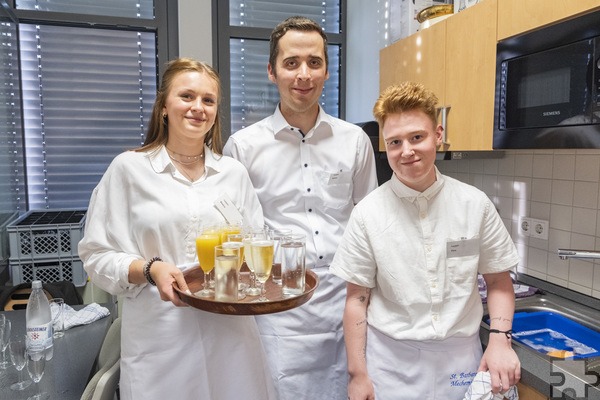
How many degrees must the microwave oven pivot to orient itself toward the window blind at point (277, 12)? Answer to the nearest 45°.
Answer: approximately 90° to its right

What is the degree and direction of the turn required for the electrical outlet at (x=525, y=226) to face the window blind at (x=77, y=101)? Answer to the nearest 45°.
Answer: approximately 45° to its right

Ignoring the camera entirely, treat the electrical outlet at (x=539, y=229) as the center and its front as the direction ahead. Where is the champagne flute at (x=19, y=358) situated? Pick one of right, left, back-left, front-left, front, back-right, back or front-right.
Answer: front

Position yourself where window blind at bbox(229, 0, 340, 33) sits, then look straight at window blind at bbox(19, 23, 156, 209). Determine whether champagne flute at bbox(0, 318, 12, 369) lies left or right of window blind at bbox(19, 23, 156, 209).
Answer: left

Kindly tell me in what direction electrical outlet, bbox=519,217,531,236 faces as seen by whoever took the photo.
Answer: facing the viewer and to the left of the viewer

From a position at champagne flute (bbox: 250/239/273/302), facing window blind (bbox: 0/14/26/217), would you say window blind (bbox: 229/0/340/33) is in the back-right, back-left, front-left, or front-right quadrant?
front-right

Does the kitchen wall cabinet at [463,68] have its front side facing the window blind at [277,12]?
no

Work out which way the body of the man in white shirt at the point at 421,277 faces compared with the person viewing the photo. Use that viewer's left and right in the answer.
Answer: facing the viewer

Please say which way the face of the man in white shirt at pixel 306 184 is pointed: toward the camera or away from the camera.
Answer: toward the camera

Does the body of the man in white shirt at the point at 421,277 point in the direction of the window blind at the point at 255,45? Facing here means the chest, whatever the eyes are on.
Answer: no

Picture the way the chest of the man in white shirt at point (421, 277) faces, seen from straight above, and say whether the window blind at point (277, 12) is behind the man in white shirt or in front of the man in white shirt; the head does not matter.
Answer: behind

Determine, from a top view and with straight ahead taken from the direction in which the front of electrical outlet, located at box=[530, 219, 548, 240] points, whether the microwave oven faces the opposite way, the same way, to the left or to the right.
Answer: the same way

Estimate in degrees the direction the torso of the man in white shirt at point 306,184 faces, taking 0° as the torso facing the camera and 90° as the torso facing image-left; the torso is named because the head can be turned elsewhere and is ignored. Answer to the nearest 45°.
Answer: approximately 0°

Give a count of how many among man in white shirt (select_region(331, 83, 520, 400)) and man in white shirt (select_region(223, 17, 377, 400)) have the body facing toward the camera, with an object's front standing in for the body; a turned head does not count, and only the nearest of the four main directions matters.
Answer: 2

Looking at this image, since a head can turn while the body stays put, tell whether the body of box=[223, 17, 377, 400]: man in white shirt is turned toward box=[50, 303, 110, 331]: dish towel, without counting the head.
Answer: no

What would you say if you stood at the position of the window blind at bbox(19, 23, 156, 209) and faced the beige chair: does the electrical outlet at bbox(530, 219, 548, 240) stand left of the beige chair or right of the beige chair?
left
